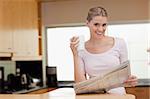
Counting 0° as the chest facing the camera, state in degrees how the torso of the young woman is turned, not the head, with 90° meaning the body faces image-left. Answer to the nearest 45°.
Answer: approximately 0°

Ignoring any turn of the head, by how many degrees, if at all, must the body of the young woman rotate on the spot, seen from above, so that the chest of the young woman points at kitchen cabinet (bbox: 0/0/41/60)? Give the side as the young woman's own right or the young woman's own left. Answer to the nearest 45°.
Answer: approximately 135° to the young woman's own right

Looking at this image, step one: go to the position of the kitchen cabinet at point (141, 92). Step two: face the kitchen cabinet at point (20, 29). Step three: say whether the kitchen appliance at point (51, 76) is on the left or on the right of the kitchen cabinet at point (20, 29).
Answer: right

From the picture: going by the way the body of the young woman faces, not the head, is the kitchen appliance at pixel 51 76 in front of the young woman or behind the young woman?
behind
